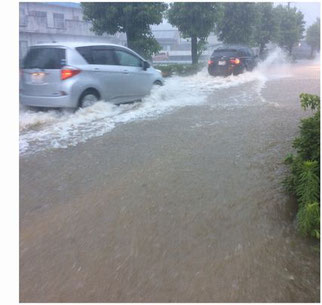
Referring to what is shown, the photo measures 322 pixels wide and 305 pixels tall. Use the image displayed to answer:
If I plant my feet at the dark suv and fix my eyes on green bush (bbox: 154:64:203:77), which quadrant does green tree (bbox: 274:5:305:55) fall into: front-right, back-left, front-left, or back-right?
back-right

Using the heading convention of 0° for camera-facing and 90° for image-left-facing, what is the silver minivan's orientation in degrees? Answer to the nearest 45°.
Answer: approximately 225°

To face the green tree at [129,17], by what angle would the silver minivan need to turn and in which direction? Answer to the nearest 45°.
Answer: approximately 45° to its left

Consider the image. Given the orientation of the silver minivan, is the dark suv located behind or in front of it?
in front

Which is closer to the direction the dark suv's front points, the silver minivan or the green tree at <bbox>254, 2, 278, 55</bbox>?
the green tree

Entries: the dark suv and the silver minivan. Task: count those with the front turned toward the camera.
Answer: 0

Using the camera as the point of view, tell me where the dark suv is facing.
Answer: facing away from the viewer and to the right of the viewer

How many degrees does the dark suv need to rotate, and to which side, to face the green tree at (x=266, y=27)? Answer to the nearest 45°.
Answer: approximately 45° to its left

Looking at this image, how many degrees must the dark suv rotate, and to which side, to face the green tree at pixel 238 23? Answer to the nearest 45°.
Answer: approximately 45° to its left
